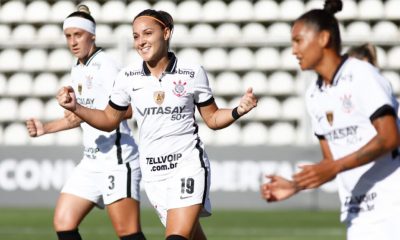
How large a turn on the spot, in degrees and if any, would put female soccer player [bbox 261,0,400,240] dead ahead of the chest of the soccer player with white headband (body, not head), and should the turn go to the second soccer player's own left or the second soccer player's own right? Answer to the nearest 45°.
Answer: approximately 90° to the second soccer player's own left

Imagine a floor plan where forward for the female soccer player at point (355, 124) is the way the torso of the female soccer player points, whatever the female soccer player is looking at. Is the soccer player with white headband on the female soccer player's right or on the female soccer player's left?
on the female soccer player's right

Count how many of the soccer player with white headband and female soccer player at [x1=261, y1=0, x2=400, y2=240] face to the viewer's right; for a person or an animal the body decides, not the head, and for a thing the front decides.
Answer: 0

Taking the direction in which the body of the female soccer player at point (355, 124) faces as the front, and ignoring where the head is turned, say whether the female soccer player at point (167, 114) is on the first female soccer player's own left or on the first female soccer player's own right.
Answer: on the first female soccer player's own right

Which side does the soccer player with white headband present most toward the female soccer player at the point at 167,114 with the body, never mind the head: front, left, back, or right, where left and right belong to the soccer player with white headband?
left

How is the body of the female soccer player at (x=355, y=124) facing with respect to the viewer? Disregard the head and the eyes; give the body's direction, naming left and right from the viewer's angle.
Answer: facing the viewer and to the left of the viewer

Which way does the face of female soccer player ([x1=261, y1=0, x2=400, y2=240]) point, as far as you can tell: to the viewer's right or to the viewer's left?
to the viewer's left
